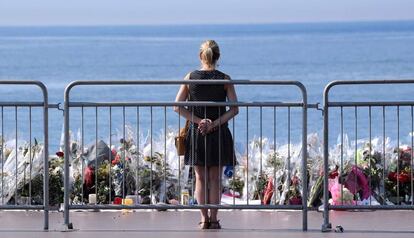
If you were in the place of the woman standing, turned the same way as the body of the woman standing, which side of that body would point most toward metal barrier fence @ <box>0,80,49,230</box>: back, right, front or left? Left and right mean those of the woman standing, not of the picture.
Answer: left

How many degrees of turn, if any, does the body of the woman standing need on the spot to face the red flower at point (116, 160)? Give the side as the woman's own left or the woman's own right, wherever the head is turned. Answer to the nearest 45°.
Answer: approximately 45° to the woman's own left

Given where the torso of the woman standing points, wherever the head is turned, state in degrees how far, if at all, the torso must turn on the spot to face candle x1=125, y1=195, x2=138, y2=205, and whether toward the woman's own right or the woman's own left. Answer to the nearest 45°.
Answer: approximately 45° to the woman's own left

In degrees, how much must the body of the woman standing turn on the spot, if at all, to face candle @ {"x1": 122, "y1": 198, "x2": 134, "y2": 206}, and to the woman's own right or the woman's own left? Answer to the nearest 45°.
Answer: approximately 45° to the woman's own left

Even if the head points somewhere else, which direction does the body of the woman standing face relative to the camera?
away from the camera

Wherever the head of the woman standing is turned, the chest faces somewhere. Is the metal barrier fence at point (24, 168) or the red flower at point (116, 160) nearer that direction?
the red flower

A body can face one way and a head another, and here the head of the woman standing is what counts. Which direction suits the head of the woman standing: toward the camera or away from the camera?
away from the camera
